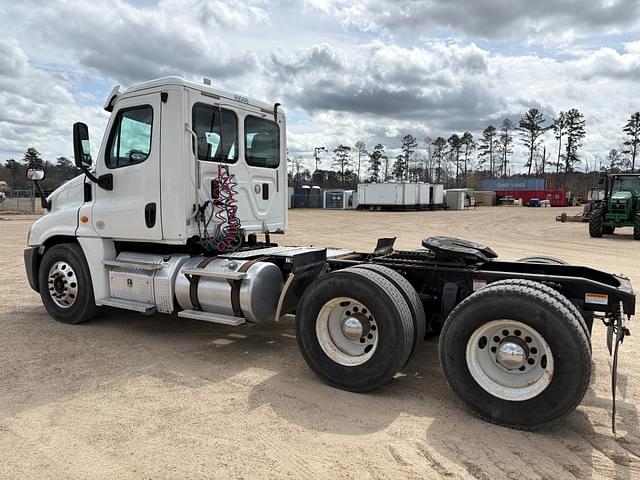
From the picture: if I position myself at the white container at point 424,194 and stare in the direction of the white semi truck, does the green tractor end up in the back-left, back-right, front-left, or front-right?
front-left

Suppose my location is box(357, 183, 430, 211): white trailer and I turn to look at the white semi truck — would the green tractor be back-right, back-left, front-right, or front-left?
front-left

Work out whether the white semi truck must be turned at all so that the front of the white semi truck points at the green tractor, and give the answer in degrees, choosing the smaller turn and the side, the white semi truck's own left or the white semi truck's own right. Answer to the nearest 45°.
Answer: approximately 90° to the white semi truck's own right

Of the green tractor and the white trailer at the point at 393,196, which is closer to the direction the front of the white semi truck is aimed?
the white trailer

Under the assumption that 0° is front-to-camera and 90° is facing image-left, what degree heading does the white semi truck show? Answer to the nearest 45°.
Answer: approximately 135°

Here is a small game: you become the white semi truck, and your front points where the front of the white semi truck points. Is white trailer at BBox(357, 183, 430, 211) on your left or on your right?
on your right

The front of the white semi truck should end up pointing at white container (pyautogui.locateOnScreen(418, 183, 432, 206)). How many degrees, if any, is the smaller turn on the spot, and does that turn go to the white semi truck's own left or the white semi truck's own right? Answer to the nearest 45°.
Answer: approximately 45° to the white semi truck's own right
